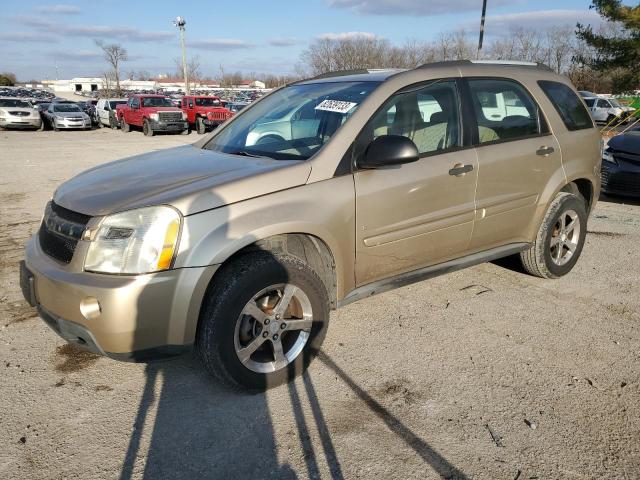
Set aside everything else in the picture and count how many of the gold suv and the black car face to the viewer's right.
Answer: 0

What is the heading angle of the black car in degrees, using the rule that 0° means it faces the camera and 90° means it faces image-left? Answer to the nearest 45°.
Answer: approximately 45°

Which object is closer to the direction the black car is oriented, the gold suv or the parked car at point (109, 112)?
the gold suv

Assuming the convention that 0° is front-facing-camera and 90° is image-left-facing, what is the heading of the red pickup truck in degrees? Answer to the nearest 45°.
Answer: approximately 315°

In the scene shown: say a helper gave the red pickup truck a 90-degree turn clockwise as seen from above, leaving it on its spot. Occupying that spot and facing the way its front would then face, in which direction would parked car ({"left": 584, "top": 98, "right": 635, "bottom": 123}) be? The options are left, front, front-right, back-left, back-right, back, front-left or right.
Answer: back-left

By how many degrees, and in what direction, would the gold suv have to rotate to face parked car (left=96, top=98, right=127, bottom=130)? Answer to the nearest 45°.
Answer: approximately 135° to its right

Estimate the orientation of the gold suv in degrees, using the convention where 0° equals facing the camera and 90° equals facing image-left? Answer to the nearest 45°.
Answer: approximately 45°

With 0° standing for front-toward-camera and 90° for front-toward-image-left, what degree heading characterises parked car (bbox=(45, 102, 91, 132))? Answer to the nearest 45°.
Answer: approximately 315°

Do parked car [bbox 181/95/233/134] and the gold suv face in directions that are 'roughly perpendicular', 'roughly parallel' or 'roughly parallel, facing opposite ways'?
roughly perpendicular

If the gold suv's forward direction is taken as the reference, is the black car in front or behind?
behind

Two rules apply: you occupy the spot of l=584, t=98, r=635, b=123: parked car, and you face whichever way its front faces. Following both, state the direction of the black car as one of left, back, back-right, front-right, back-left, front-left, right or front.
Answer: front-right

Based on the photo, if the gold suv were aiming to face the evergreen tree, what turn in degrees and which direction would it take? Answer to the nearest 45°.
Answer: approximately 180°
